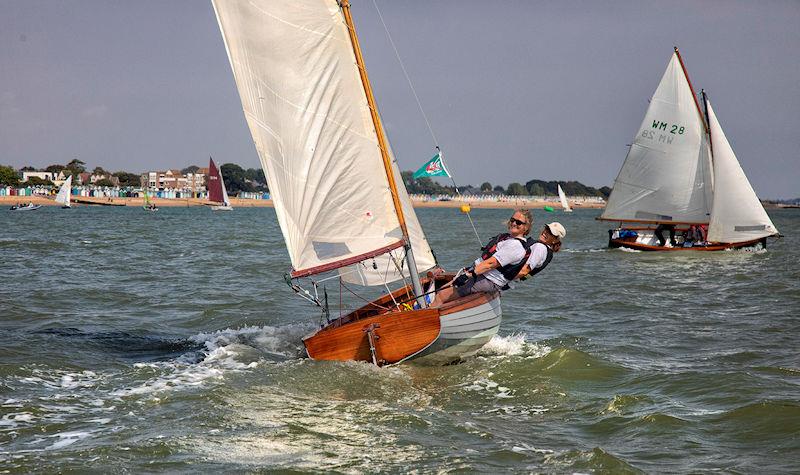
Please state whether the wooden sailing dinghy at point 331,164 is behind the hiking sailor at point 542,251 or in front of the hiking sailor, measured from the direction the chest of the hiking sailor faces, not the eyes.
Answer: in front

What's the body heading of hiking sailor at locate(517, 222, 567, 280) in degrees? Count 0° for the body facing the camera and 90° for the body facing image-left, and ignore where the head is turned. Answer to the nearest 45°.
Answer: approximately 90°

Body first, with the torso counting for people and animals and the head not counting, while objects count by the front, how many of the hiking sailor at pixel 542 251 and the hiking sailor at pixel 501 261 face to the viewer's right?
0

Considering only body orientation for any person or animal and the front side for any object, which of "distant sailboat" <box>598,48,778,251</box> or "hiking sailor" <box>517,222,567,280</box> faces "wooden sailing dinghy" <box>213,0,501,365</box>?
the hiking sailor

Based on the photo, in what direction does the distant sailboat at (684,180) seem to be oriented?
to the viewer's right
